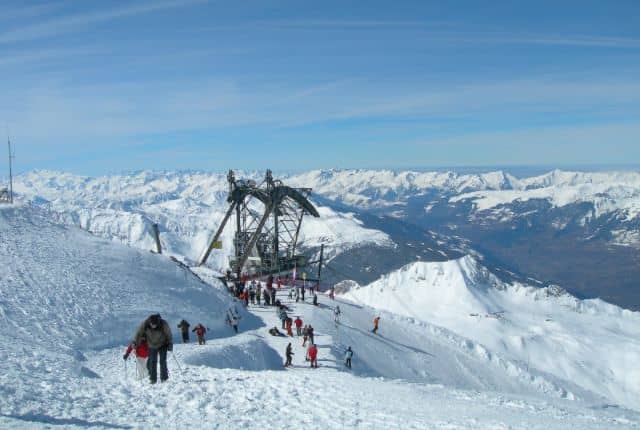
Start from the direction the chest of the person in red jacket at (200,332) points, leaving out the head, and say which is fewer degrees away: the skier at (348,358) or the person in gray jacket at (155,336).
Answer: the person in gray jacket

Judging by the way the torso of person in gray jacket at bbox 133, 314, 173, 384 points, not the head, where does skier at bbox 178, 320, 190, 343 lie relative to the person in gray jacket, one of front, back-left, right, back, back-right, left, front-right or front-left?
back

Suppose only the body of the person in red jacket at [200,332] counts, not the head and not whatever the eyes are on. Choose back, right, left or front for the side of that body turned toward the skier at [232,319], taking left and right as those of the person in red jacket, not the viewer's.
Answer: back

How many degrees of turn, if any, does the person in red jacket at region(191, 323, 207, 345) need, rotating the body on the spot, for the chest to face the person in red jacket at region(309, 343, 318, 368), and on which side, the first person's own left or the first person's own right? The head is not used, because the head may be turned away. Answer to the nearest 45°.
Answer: approximately 90° to the first person's own left

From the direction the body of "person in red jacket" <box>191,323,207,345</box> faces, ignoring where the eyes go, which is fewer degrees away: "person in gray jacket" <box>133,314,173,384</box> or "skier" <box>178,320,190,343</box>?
the person in gray jacket

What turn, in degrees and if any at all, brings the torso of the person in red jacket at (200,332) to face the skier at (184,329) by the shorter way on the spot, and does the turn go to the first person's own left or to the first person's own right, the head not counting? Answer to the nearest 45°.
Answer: approximately 135° to the first person's own right

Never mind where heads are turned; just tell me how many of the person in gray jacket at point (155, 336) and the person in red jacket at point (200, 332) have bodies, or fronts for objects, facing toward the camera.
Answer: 2
